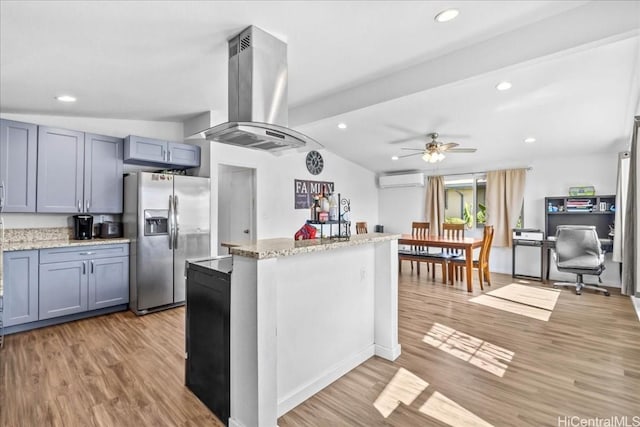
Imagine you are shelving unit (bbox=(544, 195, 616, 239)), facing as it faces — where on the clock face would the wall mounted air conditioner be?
The wall mounted air conditioner is roughly at 3 o'clock from the shelving unit.

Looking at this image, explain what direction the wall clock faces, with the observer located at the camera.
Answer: facing the viewer and to the right of the viewer

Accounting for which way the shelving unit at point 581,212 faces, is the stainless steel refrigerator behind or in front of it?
in front

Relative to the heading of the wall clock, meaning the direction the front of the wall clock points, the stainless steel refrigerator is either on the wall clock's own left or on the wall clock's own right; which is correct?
on the wall clock's own right

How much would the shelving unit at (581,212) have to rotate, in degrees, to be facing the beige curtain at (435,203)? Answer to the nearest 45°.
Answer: approximately 90° to its right

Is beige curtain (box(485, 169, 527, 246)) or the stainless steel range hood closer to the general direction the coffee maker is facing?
the stainless steel range hood

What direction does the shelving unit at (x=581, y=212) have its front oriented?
toward the camera

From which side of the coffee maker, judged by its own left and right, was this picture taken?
front
